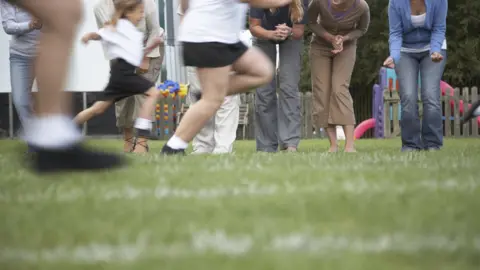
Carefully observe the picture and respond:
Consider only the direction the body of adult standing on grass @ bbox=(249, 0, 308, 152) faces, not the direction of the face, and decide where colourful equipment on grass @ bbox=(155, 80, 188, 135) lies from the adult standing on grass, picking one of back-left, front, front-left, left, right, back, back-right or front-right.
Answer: back

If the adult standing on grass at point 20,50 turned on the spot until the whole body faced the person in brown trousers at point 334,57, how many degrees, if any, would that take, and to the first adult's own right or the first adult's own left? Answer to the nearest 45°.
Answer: approximately 45° to the first adult's own left

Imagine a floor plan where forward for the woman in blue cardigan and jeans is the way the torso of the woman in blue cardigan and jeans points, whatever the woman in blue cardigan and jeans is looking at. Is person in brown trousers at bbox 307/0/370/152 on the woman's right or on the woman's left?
on the woman's right

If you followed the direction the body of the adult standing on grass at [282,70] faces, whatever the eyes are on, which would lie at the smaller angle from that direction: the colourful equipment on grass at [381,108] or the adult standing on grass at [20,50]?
the adult standing on grass

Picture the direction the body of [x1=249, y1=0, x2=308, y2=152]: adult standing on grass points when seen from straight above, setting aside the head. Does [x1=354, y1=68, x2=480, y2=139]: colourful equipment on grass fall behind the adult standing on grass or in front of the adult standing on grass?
behind

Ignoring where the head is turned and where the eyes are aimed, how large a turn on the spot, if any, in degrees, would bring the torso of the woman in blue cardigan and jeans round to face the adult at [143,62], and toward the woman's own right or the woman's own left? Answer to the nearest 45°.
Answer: approximately 90° to the woman's own right

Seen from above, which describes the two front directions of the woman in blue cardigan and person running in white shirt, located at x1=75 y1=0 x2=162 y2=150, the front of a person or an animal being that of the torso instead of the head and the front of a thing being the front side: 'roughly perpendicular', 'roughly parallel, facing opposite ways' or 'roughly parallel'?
roughly perpendicular

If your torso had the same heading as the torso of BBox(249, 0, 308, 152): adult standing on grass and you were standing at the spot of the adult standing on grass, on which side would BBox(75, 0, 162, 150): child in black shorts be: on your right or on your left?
on your right

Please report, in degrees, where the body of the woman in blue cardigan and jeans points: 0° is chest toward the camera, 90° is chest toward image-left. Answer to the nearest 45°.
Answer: approximately 0°

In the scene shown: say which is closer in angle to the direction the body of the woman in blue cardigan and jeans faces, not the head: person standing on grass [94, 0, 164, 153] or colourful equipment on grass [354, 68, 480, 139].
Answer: the person standing on grass
